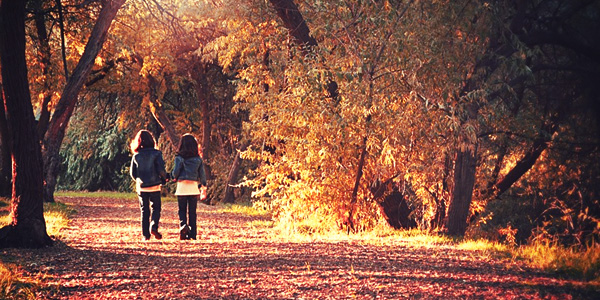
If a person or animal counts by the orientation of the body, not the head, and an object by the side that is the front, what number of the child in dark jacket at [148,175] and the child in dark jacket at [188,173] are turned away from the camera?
2

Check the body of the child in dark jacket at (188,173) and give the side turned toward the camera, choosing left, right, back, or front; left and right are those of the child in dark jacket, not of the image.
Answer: back

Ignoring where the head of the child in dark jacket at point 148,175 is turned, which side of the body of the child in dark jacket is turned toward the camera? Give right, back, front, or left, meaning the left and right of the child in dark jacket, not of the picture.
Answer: back

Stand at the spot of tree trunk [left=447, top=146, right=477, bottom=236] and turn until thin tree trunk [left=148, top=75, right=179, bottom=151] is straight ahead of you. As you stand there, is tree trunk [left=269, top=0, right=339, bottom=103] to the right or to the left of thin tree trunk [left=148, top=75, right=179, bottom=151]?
left

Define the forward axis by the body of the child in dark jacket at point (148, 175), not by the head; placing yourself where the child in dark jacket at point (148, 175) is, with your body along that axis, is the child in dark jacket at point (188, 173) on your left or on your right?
on your right

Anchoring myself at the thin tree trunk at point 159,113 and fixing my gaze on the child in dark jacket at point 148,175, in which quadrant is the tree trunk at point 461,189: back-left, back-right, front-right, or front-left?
front-left

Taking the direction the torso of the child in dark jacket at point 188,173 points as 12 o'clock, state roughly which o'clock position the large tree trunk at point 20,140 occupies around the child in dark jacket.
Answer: The large tree trunk is roughly at 8 o'clock from the child in dark jacket.

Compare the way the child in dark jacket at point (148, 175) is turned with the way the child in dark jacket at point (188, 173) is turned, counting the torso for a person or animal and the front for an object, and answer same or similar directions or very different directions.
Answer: same or similar directions

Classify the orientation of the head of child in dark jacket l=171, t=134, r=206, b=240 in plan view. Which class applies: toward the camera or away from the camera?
away from the camera

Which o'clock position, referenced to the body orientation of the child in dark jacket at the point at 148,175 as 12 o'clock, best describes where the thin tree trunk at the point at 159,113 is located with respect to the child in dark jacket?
The thin tree trunk is roughly at 12 o'clock from the child in dark jacket.

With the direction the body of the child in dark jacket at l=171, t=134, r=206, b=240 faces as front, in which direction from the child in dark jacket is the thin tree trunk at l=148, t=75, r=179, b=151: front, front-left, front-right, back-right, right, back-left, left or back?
front

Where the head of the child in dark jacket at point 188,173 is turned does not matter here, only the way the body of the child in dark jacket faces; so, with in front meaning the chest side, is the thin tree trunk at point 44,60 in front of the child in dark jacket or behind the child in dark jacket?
in front

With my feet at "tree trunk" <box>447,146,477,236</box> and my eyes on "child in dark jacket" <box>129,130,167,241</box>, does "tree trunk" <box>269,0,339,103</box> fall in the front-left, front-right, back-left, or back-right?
front-right

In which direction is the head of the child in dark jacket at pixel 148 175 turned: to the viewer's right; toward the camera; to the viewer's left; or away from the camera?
away from the camera
